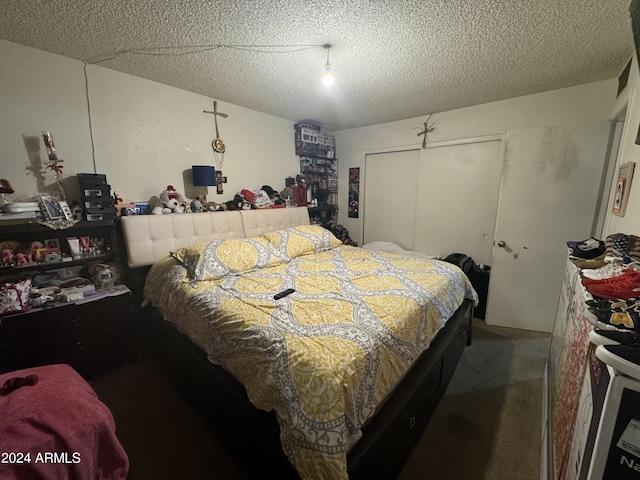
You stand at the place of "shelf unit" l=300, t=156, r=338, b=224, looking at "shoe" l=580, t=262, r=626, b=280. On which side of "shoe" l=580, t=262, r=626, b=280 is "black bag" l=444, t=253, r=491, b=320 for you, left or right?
left

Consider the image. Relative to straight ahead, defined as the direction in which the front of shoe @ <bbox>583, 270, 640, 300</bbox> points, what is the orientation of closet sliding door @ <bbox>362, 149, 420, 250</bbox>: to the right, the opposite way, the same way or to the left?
to the left

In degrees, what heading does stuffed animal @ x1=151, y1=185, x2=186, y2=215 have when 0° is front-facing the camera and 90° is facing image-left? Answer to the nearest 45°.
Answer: approximately 315°

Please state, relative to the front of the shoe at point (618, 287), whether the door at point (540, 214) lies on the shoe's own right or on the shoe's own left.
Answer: on the shoe's own right

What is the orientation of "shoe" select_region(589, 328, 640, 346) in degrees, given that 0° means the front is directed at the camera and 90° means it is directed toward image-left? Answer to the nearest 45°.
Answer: approximately 90°

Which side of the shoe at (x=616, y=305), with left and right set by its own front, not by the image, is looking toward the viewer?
left

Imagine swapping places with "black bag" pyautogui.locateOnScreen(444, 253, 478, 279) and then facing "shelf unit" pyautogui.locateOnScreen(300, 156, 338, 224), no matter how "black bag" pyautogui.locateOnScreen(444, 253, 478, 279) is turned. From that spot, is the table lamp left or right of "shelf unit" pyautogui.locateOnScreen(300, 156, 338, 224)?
left

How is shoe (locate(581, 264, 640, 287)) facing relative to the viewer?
to the viewer's left

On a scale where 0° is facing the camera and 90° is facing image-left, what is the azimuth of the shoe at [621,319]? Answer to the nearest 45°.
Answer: approximately 90°

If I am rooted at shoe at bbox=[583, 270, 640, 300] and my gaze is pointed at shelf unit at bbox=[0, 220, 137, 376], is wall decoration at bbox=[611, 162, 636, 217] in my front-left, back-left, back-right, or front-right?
back-right
